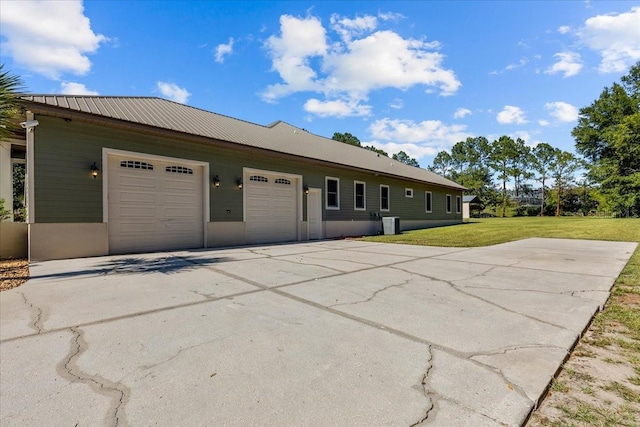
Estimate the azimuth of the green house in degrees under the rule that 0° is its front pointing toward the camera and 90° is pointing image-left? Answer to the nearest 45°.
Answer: approximately 315°

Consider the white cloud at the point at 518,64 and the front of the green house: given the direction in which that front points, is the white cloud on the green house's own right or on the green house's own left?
on the green house's own left

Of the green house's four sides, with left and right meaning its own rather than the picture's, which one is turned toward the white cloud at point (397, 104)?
left
